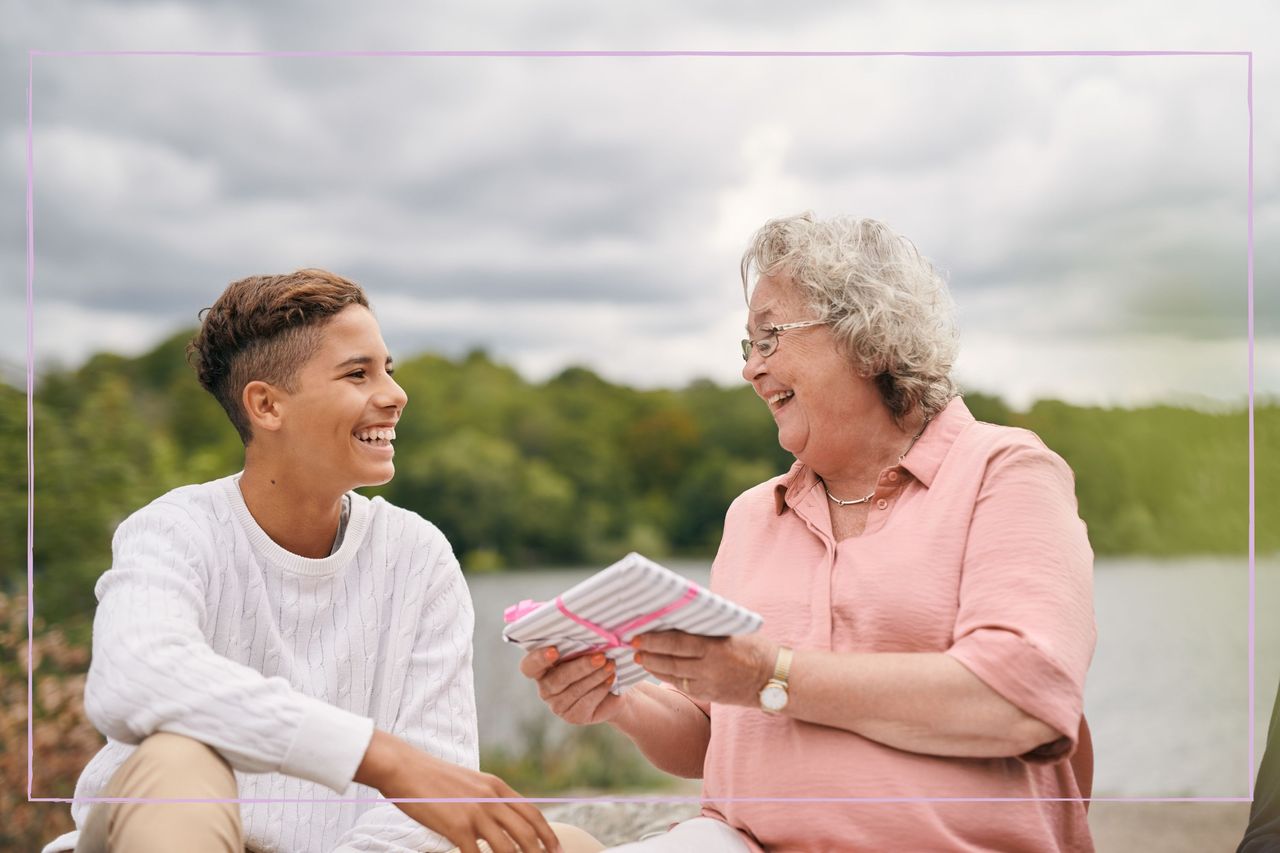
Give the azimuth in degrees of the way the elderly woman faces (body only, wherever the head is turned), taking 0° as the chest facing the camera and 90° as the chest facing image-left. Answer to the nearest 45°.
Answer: approximately 45°

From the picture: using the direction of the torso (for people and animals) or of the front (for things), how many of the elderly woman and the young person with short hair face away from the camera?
0

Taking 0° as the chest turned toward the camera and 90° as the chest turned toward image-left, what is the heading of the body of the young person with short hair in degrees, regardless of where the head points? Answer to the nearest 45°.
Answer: approximately 315°

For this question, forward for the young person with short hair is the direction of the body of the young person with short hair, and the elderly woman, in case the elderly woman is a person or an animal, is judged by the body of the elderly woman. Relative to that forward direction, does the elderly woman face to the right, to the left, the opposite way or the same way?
to the right

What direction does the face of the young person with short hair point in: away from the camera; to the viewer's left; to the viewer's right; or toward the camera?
to the viewer's right
